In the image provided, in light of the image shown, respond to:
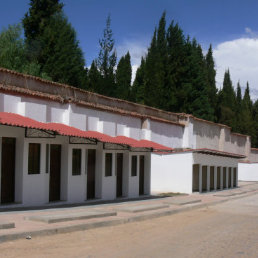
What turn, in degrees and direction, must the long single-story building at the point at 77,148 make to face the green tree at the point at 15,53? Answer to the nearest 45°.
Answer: approximately 135° to its left

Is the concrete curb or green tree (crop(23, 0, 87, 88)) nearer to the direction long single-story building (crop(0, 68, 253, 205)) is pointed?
the concrete curb

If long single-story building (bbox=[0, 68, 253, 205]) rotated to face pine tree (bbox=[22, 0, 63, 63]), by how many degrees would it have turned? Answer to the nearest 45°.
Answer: approximately 135° to its left

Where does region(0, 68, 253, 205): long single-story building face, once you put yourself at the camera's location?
facing the viewer and to the right of the viewer

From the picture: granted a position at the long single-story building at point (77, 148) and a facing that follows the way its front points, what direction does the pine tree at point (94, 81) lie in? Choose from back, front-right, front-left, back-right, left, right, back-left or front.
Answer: back-left

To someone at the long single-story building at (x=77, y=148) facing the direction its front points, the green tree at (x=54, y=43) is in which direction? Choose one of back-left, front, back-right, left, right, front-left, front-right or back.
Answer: back-left
